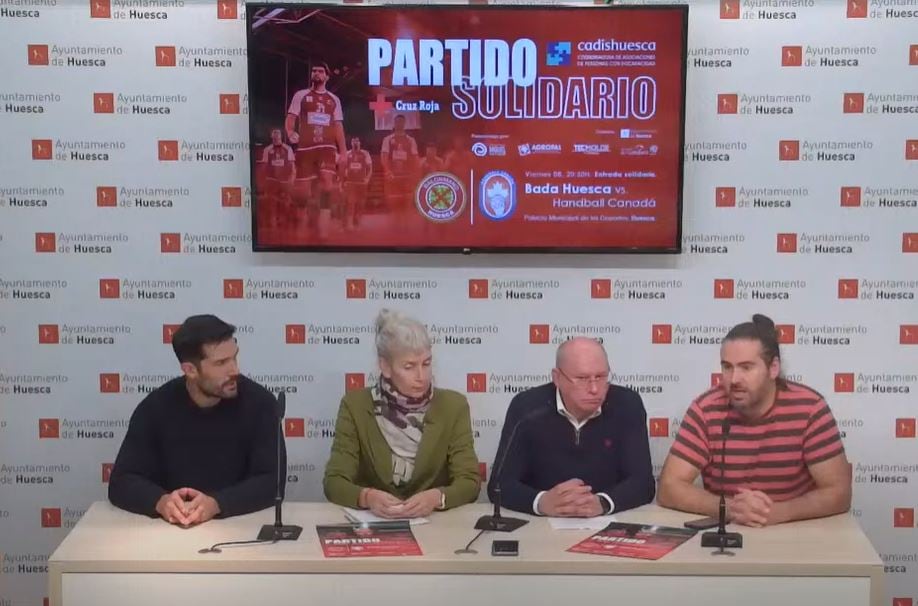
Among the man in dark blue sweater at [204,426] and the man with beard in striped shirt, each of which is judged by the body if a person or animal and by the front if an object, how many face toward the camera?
2

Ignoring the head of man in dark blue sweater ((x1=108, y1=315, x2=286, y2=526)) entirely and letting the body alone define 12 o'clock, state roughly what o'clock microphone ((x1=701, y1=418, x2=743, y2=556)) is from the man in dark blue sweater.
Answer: The microphone is roughly at 10 o'clock from the man in dark blue sweater.

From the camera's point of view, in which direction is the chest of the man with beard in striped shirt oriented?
toward the camera

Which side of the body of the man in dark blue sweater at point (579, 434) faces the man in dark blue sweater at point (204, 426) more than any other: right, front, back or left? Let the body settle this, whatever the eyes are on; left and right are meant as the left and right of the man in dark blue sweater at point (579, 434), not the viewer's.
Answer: right

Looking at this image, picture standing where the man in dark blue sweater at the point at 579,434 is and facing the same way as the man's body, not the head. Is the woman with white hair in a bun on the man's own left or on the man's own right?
on the man's own right

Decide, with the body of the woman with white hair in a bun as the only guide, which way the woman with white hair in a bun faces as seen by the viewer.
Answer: toward the camera

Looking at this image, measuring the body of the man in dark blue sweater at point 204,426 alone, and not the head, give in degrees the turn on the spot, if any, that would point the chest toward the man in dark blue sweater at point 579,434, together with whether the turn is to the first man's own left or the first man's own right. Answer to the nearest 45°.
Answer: approximately 90° to the first man's own left

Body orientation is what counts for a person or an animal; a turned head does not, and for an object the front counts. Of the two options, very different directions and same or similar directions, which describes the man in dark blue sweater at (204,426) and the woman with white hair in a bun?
same or similar directions

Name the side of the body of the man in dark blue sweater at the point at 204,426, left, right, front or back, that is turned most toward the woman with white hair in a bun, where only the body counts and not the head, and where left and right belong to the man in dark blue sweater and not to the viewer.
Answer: left

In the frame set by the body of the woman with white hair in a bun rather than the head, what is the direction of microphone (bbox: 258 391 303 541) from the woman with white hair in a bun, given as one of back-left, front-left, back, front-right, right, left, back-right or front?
front-right

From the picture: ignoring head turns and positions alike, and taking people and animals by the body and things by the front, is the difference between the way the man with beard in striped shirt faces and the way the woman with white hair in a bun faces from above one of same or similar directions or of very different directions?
same or similar directions

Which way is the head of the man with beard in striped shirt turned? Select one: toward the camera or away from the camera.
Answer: toward the camera

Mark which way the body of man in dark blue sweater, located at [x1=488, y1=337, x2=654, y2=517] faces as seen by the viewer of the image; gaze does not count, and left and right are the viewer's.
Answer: facing the viewer

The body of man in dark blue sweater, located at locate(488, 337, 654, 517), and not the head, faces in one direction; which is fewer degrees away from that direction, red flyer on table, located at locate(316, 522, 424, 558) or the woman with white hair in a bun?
the red flyer on table
